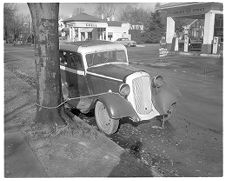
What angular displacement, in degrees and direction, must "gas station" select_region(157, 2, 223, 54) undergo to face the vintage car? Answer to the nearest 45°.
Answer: approximately 45° to its left

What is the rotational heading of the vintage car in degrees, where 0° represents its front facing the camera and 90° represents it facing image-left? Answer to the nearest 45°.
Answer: approximately 315°

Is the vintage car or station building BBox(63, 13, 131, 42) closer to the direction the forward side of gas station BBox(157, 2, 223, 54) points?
the vintage car

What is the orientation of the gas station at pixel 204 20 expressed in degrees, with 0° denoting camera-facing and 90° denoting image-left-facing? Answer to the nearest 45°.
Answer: approximately 45°

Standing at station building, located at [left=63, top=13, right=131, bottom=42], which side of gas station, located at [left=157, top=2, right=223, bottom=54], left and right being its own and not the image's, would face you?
right

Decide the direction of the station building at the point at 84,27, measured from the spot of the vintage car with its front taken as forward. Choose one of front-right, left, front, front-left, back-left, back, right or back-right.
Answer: back-left

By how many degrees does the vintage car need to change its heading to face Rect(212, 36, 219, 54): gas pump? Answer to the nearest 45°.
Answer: approximately 90° to its left

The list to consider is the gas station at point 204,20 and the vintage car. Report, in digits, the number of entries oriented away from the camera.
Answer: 0

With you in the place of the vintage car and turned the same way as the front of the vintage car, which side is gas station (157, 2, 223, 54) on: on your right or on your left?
on your left
